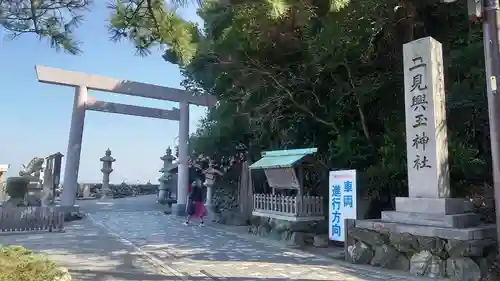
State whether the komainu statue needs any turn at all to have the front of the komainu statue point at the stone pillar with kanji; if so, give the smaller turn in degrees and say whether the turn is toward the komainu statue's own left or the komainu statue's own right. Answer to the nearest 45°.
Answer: approximately 90° to the komainu statue's own right

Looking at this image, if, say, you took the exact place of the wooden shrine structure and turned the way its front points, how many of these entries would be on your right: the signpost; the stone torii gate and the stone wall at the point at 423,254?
1

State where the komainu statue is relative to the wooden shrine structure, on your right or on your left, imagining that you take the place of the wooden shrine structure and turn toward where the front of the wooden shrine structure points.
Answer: on your right

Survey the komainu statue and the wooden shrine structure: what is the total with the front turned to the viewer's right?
1

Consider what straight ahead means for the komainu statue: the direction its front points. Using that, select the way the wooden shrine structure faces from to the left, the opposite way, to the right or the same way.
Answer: the opposite way

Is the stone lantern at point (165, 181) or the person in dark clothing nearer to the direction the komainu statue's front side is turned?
the person in dark clothing

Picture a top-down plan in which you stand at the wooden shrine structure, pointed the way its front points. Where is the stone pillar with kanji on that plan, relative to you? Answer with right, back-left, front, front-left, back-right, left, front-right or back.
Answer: left

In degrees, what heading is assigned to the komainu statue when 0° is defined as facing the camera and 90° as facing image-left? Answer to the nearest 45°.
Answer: approximately 270°

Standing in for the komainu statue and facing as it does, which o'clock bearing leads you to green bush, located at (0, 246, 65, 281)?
The green bush is roughly at 3 o'clock from the komainu statue.

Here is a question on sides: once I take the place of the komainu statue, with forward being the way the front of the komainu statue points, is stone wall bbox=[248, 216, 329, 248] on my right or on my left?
on my right

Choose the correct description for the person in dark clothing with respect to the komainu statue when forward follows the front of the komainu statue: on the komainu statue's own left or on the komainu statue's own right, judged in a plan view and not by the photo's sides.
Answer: on the komainu statue's own right

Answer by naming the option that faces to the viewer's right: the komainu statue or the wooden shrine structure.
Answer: the komainu statue

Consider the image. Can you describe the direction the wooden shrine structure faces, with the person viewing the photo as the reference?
facing the viewer and to the left of the viewer
